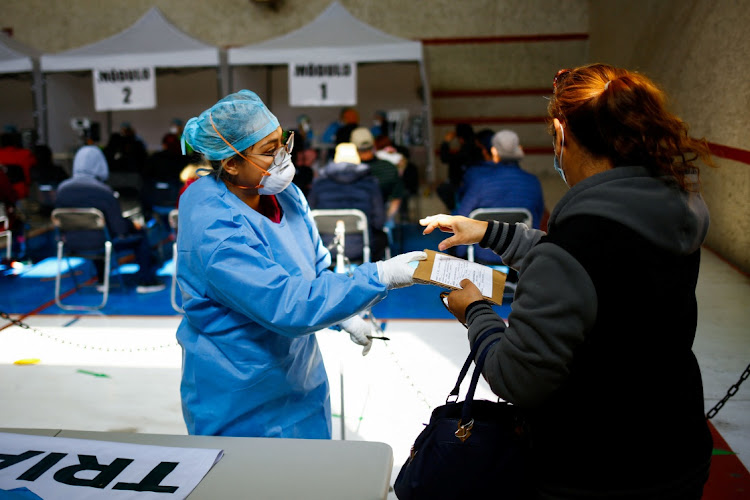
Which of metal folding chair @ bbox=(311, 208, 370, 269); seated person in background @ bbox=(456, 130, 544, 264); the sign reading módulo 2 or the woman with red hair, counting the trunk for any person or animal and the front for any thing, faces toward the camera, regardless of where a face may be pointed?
the sign reading módulo 2

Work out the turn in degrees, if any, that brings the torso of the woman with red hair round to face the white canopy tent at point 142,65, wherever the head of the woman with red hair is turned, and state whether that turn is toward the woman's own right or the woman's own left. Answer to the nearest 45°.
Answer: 0° — they already face it

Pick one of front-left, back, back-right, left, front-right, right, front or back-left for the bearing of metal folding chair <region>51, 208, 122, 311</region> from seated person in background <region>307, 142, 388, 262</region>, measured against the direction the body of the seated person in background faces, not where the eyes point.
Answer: left

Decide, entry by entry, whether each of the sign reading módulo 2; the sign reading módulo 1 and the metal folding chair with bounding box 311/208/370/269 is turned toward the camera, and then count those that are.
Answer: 2

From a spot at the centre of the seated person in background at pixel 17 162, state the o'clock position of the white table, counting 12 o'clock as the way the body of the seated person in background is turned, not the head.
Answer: The white table is roughly at 6 o'clock from the seated person in background.

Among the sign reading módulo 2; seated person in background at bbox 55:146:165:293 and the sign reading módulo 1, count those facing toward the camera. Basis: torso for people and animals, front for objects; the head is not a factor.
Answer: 2

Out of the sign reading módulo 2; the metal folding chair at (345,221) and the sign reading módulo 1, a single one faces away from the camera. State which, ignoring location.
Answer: the metal folding chair

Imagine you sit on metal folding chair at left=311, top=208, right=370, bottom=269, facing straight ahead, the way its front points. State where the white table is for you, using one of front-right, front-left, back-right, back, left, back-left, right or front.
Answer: back

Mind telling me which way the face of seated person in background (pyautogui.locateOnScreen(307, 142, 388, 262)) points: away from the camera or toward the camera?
away from the camera

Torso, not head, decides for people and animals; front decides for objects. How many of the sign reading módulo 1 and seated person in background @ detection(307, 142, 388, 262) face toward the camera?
1

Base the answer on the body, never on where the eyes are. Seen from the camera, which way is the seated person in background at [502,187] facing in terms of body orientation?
away from the camera

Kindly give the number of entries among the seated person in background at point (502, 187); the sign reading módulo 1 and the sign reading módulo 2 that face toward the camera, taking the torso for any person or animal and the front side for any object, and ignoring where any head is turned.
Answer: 2

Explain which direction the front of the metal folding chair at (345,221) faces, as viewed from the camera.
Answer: facing away from the viewer

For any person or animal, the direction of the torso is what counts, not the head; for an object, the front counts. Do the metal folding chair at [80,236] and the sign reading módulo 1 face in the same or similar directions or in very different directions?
very different directions

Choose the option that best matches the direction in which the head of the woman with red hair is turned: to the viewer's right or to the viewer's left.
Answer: to the viewer's left

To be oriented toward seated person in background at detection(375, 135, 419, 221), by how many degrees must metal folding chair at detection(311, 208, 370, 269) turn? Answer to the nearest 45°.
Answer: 0° — it already faces them

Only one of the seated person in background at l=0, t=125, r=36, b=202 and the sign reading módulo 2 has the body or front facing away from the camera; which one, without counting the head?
the seated person in background
